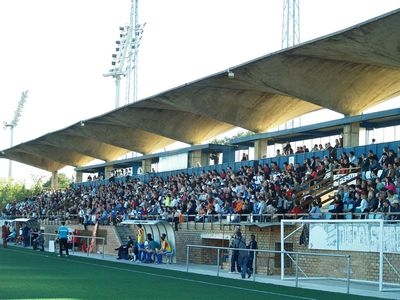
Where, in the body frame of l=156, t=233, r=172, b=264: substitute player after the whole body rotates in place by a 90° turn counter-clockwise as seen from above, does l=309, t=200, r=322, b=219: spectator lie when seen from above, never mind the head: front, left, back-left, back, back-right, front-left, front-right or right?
front-left

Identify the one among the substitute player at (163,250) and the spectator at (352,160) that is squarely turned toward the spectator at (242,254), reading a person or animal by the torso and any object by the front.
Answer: the spectator at (352,160)

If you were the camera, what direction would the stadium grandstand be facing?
facing the viewer and to the left of the viewer

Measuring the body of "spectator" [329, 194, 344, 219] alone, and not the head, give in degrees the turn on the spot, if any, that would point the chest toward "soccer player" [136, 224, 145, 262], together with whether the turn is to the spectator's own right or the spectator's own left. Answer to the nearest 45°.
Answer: approximately 90° to the spectator's own right

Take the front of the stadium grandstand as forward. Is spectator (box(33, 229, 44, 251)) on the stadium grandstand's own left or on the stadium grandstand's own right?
on the stadium grandstand's own right

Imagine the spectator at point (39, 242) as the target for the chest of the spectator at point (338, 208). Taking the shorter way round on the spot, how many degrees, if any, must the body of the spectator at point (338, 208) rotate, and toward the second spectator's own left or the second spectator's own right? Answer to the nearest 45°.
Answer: approximately 90° to the second spectator's own right

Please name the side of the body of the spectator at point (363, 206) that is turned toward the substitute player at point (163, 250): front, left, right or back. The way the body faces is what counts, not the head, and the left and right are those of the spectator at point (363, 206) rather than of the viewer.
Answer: right

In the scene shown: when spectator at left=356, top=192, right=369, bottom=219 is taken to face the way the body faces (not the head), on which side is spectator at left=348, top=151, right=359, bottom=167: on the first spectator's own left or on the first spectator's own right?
on the first spectator's own right

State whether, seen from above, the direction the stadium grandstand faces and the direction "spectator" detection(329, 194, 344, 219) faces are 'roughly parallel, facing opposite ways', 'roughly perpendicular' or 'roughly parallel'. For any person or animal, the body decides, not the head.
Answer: roughly parallel

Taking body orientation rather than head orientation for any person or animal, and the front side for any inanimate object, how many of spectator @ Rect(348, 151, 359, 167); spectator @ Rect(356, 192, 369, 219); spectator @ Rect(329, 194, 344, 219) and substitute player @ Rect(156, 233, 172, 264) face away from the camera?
0

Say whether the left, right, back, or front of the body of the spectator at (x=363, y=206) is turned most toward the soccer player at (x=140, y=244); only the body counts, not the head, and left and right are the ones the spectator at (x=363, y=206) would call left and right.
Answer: right

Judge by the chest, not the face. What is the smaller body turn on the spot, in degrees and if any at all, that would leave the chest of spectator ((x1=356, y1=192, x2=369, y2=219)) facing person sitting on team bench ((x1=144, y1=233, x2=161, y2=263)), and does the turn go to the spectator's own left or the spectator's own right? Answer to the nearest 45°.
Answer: approximately 90° to the spectator's own right

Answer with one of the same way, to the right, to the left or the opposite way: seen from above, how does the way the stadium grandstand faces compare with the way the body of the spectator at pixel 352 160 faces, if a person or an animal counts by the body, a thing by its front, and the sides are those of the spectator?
the same way

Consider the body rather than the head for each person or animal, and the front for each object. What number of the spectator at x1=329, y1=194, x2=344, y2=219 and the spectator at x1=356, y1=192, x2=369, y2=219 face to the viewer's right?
0

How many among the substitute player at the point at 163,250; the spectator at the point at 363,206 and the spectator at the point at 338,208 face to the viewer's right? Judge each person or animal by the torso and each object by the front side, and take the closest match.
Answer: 0

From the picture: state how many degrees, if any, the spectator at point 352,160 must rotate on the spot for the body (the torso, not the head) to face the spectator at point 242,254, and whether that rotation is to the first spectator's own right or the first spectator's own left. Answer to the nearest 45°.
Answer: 0° — they already face them

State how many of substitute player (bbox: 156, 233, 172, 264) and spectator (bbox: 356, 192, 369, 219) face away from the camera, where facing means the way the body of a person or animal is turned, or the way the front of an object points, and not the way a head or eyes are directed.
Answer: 0
